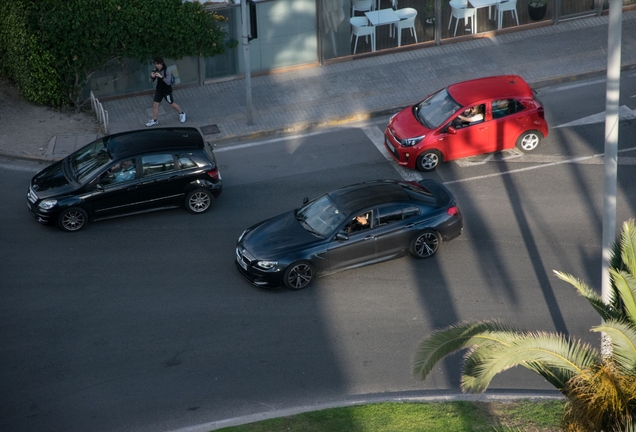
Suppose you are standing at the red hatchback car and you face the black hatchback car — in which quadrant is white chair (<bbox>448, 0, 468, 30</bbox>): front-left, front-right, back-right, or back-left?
back-right

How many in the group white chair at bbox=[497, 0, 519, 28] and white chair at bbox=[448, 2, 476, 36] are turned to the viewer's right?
1

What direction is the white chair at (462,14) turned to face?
to the viewer's right

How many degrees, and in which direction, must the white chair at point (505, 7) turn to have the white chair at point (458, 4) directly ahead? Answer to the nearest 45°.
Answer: approximately 45° to its left

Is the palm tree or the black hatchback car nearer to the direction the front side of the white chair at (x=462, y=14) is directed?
the palm tree

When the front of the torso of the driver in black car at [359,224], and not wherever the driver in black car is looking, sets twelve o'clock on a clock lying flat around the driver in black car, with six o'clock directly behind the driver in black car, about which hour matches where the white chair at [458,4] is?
The white chair is roughly at 5 o'clock from the driver in black car.

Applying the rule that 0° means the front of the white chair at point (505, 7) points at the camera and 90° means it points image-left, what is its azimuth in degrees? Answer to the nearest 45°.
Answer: approximately 90°

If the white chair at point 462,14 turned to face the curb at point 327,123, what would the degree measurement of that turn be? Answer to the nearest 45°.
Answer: approximately 135° to its right

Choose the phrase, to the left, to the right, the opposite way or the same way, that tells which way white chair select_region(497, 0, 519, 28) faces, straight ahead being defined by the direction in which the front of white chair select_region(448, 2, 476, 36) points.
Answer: the opposite way

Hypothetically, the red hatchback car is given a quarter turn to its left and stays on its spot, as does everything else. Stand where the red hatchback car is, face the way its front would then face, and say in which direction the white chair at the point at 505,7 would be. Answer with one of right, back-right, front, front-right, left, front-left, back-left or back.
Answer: back-left

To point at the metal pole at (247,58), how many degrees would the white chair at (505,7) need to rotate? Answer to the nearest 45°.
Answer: approximately 45° to its left
